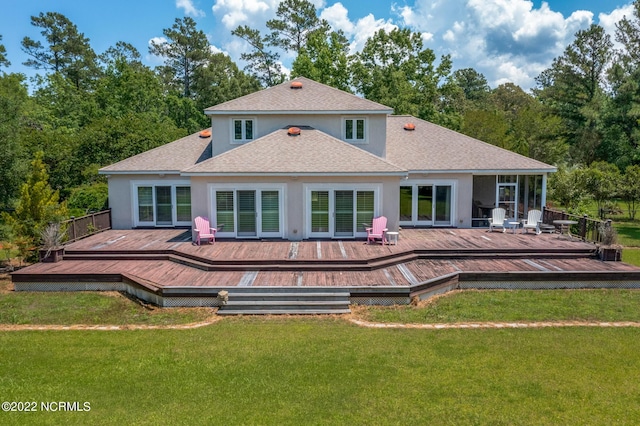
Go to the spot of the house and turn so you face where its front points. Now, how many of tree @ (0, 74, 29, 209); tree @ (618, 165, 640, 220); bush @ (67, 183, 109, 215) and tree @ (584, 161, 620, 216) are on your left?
2

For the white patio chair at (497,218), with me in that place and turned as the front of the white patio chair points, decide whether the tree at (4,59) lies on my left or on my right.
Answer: on my right

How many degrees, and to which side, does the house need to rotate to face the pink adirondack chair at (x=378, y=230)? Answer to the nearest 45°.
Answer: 0° — it already faces it

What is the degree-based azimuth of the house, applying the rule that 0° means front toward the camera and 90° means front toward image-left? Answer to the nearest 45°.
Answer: approximately 180°

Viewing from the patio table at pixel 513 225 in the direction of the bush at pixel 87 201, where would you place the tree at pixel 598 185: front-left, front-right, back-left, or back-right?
back-right

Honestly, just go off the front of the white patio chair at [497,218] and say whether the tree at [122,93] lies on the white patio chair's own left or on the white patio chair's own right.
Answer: on the white patio chair's own right

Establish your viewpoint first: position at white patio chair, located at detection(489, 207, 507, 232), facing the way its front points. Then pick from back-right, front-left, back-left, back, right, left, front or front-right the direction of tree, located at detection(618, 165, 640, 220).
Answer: back-left

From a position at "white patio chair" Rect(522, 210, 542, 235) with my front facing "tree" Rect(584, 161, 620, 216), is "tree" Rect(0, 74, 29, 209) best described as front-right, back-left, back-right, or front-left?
back-left

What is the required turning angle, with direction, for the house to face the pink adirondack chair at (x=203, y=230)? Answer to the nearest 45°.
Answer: approximately 45° to its right

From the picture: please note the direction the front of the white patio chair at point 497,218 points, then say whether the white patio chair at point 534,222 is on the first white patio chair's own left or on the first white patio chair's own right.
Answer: on the first white patio chair's own left
